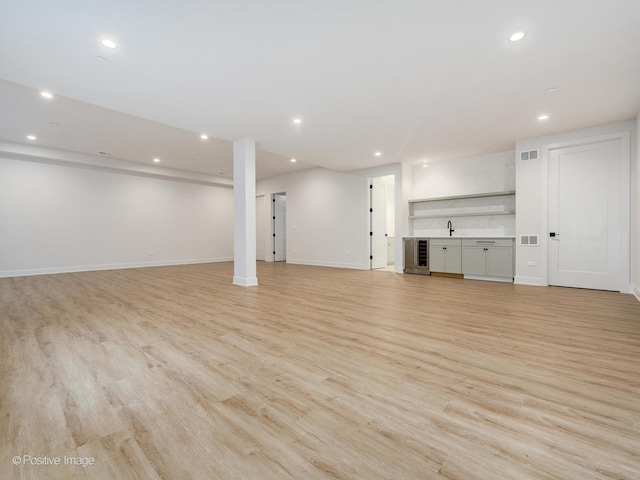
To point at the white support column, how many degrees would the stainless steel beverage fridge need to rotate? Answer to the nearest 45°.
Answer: approximately 45° to its right

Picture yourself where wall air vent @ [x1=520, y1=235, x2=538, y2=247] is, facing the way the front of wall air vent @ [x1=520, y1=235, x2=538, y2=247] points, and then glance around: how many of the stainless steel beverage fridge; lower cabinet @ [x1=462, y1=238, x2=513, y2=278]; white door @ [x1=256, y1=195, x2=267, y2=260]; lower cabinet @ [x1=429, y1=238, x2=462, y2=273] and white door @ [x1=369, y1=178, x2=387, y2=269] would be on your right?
5

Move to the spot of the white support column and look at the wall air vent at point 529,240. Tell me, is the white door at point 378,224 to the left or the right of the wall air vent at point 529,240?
left

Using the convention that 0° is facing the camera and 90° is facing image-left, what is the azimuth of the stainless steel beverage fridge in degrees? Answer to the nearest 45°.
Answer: approximately 0°

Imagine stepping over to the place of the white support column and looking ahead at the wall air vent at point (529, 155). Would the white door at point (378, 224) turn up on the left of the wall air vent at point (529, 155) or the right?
left

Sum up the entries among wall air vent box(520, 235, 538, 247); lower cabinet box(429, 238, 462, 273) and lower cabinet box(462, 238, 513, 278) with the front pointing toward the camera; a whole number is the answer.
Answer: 3

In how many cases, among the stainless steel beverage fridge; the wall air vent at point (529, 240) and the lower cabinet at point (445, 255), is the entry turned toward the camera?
3

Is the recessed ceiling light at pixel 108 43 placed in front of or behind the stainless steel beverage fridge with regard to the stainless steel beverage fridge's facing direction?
in front

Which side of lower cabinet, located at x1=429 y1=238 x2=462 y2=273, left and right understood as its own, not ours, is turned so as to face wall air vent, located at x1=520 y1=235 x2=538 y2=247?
left

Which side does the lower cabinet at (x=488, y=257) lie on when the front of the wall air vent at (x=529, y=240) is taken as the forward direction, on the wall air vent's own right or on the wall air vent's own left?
on the wall air vent's own right
